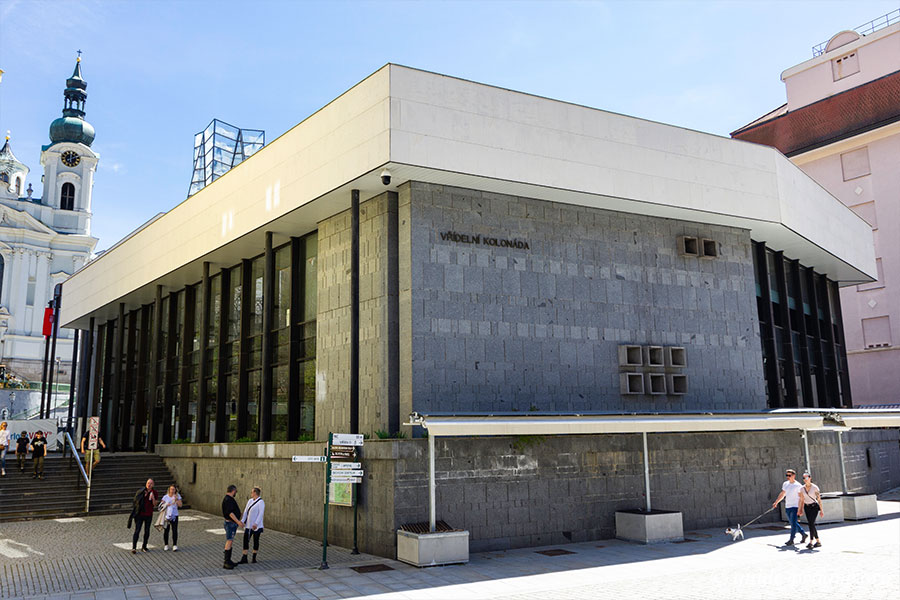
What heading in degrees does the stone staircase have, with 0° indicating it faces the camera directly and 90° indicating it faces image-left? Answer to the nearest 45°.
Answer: approximately 0°

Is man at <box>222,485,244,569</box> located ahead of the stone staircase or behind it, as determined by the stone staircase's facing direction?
ahead

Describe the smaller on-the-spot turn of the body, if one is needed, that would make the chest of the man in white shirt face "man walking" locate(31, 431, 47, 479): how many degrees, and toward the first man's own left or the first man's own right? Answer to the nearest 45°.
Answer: approximately 45° to the first man's own right

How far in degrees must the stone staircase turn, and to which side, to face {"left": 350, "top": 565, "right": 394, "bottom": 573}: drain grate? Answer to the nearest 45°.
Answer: approximately 45° to its left

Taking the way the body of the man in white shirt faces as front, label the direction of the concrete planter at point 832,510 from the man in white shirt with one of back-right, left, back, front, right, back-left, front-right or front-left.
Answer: back-right

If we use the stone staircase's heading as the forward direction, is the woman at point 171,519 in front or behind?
in front

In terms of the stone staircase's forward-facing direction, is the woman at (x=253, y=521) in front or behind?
in front

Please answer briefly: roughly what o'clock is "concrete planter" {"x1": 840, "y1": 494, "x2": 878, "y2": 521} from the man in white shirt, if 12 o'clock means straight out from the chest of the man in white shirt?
The concrete planter is roughly at 5 o'clock from the man in white shirt.

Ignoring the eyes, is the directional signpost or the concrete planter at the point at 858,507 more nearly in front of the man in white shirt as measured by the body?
the directional signpost

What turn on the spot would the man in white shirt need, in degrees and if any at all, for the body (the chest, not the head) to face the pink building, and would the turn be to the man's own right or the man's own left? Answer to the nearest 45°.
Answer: approximately 135° to the man's own right

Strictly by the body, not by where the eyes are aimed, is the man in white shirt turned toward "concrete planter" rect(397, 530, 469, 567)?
yes
